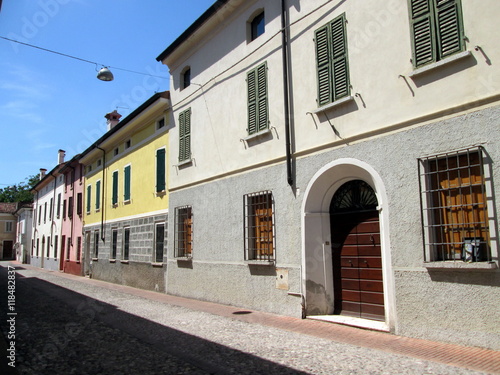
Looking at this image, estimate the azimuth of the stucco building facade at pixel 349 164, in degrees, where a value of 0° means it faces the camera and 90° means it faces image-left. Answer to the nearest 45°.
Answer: approximately 45°

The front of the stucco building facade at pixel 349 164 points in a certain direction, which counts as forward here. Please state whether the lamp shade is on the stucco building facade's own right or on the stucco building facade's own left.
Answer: on the stucco building facade's own right

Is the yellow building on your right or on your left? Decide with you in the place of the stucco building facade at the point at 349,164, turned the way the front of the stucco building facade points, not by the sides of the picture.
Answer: on your right

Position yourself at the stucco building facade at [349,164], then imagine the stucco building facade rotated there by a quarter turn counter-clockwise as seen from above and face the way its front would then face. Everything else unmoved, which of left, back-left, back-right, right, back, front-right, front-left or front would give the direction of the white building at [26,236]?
back

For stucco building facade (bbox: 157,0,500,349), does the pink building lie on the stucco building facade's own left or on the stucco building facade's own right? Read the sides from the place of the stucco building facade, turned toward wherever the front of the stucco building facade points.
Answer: on the stucco building facade's own right

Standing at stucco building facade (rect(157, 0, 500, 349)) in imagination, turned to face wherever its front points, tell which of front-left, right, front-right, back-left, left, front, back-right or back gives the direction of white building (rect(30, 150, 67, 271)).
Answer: right
